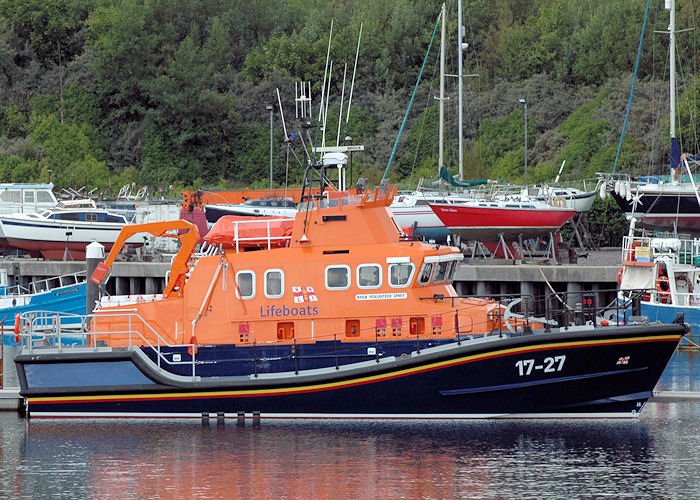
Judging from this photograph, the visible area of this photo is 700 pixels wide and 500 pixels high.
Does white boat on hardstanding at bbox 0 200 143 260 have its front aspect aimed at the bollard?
no
